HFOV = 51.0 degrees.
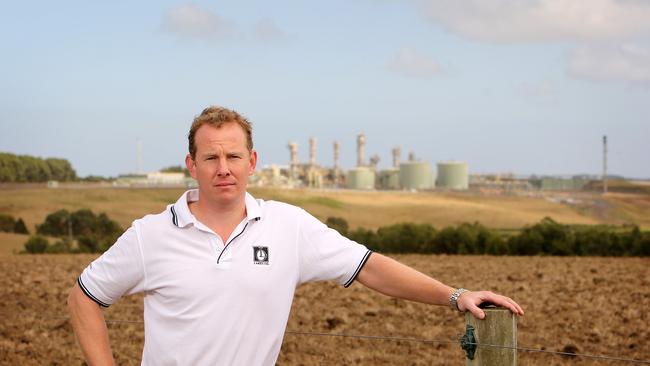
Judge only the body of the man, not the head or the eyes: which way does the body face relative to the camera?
toward the camera

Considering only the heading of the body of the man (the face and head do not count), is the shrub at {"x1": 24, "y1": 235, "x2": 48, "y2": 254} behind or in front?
behind

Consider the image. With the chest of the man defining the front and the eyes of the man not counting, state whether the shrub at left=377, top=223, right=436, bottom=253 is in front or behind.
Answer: behind

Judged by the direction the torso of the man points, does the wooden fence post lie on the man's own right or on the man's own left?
on the man's own left
